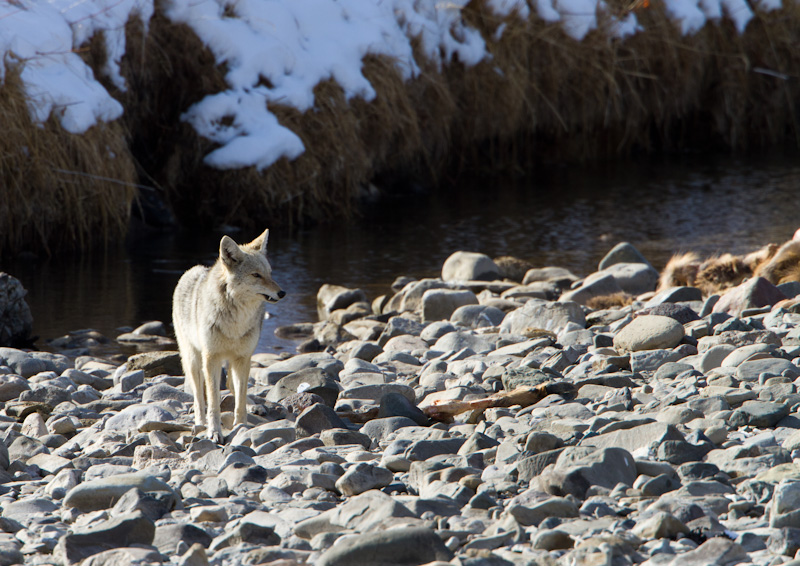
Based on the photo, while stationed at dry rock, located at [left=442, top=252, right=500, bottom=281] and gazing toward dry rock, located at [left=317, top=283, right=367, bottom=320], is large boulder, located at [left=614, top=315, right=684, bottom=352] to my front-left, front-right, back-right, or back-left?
front-left

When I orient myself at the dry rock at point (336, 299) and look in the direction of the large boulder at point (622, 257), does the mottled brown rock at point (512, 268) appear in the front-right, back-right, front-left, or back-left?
front-left

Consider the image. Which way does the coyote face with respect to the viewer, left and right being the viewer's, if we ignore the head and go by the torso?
facing the viewer and to the right of the viewer

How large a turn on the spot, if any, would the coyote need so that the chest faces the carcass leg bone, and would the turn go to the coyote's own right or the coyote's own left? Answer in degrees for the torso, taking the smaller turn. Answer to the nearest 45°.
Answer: approximately 45° to the coyote's own left

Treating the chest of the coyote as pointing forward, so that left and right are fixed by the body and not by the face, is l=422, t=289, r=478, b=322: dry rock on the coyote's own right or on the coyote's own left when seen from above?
on the coyote's own left

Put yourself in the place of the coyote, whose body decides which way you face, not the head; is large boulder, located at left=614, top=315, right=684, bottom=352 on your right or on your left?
on your left

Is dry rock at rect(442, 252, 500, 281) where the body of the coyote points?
no

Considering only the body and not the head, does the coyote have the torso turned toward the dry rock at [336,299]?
no

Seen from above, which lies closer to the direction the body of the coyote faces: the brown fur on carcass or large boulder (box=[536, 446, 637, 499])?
the large boulder

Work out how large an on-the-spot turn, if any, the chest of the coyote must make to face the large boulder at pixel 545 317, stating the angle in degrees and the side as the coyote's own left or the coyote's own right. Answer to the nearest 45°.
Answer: approximately 90° to the coyote's own left

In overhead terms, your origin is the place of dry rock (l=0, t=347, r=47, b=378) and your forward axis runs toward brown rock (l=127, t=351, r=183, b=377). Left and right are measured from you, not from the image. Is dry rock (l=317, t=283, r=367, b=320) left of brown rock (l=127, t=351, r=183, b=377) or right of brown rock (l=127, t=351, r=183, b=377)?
left

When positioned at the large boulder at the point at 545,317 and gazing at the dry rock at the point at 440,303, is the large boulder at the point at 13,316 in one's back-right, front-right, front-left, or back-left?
front-left

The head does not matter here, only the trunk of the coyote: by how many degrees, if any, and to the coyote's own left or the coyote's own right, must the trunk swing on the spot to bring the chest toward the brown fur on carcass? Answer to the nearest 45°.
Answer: approximately 90° to the coyote's own left

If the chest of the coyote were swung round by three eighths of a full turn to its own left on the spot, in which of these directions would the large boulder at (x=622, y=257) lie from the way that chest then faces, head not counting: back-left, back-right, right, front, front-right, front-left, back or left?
front-right
